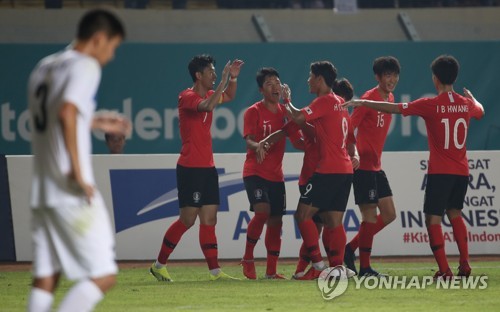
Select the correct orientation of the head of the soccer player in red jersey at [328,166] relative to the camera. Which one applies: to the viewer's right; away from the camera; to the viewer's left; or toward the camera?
to the viewer's left

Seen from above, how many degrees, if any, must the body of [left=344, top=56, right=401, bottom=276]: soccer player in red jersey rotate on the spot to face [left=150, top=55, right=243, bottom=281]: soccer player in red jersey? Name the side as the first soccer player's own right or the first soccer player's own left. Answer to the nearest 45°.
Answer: approximately 135° to the first soccer player's own right

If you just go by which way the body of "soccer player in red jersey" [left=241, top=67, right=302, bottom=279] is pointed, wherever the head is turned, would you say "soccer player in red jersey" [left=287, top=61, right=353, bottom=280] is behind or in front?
in front

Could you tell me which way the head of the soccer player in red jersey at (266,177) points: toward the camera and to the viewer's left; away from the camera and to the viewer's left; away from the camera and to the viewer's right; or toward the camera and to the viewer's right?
toward the camera and to the viewer's right

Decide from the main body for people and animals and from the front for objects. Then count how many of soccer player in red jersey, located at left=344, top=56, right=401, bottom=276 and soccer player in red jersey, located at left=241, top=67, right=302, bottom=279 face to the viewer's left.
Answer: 0

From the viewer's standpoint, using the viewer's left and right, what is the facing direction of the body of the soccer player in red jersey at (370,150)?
facing the viewer and to the right of the viewer

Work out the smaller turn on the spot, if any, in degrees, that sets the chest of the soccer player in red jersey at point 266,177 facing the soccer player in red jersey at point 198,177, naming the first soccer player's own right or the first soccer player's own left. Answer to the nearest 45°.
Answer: approximately 135° to the first soccer player's own right

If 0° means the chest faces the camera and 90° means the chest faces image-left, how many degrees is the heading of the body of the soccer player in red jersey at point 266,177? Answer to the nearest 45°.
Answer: approximately 315°

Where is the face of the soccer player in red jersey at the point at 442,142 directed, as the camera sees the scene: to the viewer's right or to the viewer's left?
to the viewer's left
